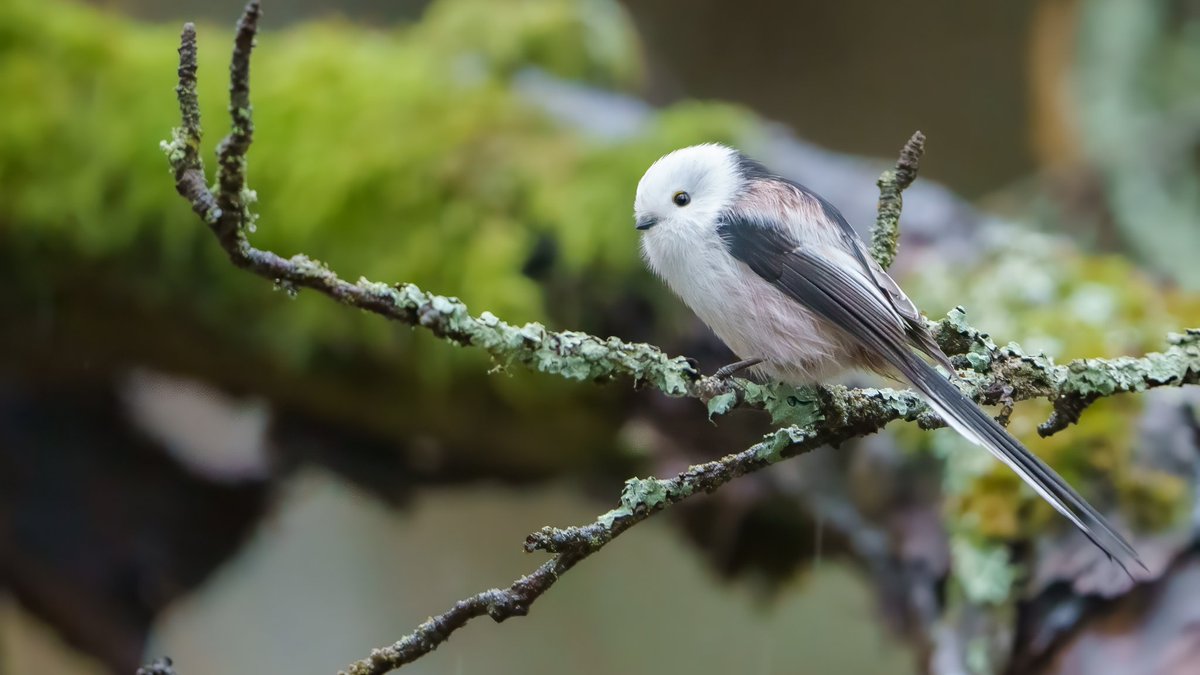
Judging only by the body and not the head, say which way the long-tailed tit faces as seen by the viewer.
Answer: to the viewer's left
